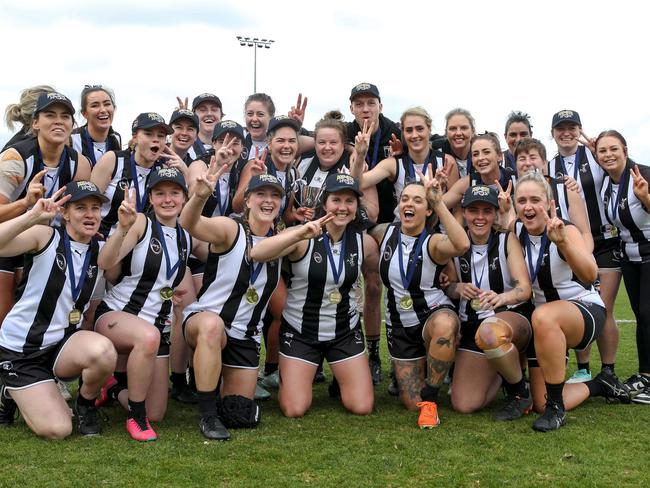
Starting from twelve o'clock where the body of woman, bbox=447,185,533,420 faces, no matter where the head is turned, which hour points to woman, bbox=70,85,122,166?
woman, bbox=70,85,122,166 is roughly at 3 o'clock from woman, bbox=447,185,533,420.

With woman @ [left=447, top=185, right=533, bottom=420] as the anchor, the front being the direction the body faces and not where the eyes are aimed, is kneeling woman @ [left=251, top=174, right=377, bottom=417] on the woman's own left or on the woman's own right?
on the woman's own right

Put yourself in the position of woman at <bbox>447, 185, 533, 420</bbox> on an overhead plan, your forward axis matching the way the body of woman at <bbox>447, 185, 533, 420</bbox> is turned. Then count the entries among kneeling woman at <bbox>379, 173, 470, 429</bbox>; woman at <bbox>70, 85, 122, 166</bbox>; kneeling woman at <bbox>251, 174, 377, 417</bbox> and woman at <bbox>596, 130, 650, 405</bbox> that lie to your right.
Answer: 3

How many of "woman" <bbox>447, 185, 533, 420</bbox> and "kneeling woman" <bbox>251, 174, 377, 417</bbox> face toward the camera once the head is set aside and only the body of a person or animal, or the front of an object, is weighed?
2
